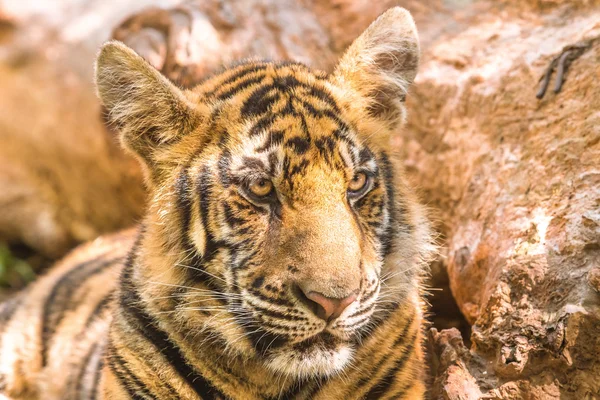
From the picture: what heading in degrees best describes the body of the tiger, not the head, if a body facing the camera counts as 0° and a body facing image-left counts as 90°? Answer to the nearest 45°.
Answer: approximately 315°
